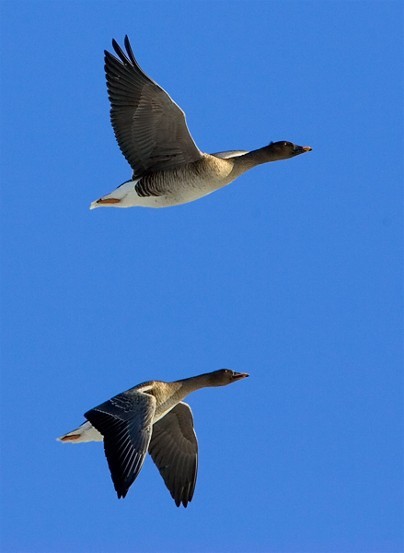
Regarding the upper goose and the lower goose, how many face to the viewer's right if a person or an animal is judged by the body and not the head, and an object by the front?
2

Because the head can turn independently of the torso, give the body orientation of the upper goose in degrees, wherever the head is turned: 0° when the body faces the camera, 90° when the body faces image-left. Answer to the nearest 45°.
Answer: approximately 270°

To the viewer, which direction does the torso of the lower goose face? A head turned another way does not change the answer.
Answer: to the viewer's right
